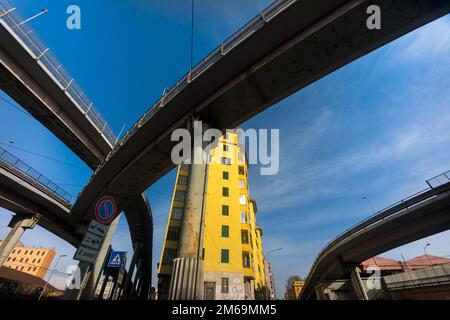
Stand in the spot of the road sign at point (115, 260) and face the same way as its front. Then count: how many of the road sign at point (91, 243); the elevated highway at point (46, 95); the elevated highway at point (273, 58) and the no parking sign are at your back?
0

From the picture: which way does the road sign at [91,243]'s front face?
toward the camera

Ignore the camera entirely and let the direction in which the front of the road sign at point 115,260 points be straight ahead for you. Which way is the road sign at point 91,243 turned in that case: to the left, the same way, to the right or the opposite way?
the same way

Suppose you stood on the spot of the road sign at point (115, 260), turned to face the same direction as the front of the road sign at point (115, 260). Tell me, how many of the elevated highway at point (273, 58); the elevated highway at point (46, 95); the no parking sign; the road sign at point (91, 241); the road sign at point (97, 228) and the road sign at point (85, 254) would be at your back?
0

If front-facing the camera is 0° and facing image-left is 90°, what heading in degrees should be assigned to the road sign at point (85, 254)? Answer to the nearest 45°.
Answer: approximately 0°

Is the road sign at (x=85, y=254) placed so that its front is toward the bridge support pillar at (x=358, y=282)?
no

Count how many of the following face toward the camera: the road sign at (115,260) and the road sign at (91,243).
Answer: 2

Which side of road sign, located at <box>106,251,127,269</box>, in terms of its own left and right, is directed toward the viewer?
front

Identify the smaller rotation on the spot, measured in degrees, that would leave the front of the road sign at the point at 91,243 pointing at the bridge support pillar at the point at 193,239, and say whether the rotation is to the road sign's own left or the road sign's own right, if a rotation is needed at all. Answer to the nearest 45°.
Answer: approximately 90° to the road sign's own left

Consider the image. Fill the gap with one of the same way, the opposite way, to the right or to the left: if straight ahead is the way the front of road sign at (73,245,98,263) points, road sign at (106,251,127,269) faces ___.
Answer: the same way
